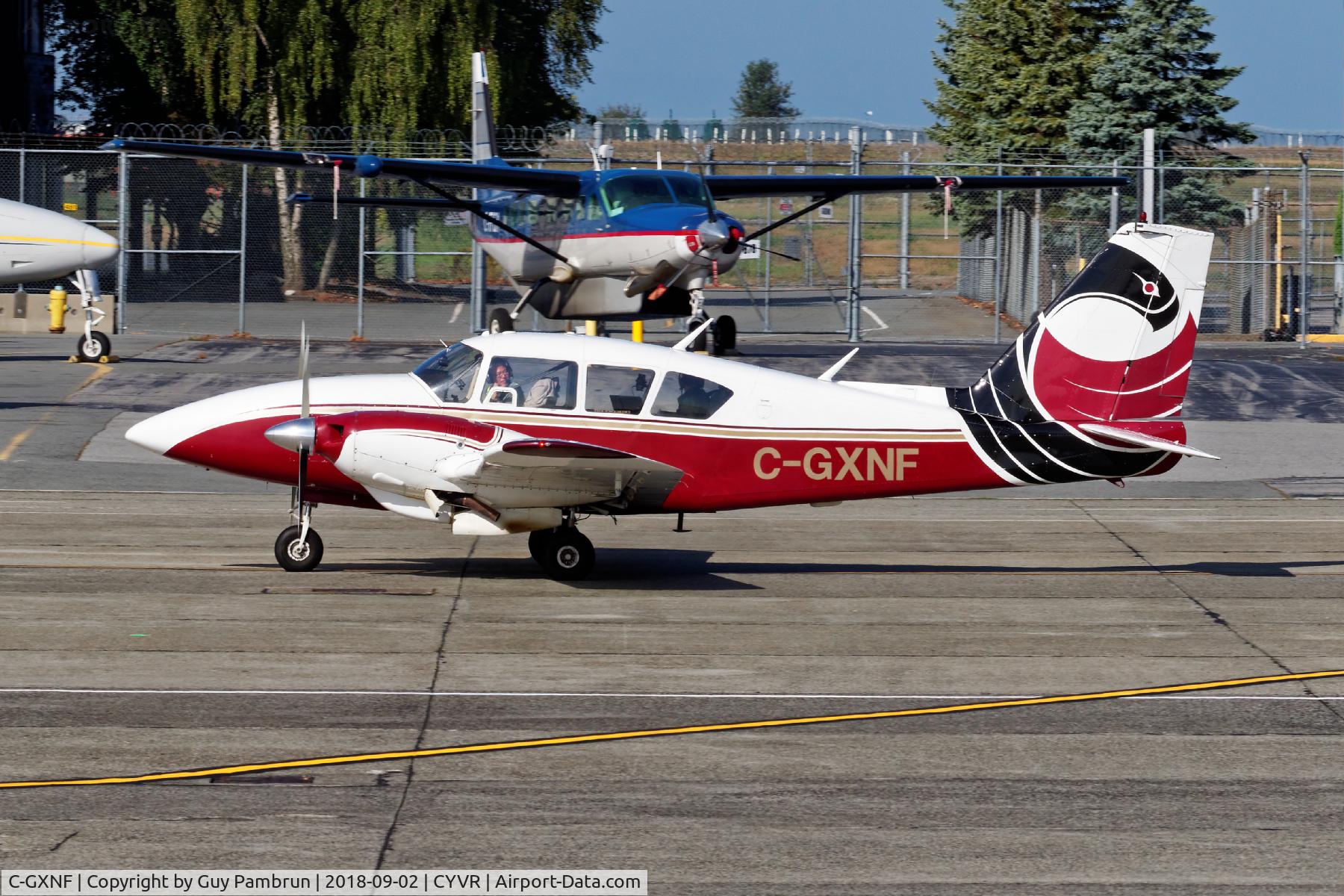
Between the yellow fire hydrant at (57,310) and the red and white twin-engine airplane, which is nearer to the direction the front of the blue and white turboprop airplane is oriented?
the red and white twin-engine airplane

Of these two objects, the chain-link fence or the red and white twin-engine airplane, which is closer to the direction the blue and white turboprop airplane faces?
the red and white twin-engine airplane

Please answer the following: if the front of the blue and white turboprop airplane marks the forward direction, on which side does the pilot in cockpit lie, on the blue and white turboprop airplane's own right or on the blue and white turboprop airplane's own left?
on the blue and white turboprop airplane's own right

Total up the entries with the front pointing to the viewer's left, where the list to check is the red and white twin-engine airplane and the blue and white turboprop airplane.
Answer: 1

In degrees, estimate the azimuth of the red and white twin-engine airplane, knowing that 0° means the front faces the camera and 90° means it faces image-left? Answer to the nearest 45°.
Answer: approximately 90°

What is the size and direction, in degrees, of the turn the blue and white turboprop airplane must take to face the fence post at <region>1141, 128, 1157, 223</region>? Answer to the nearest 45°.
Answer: approximately 90° to its left

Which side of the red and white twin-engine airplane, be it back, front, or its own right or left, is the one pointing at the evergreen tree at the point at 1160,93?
right

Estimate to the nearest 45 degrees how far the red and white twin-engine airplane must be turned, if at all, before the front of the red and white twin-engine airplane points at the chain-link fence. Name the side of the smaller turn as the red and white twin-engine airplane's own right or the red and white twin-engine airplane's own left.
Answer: approximately 90° to the red and white twin-engine airplane's own right
